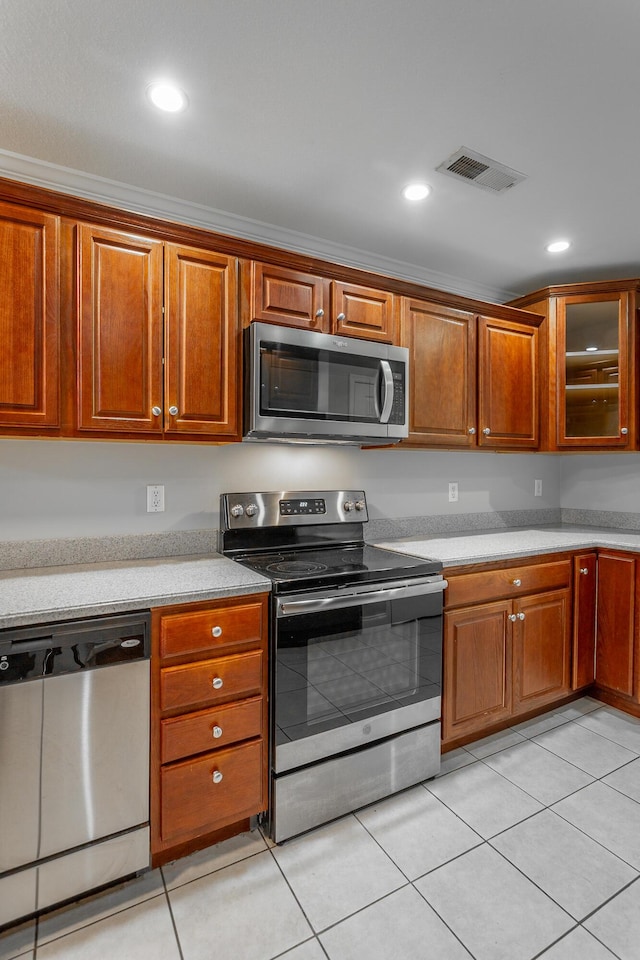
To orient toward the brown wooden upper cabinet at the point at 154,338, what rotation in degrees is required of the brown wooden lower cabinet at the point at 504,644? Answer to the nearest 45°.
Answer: approximately 90° to its right

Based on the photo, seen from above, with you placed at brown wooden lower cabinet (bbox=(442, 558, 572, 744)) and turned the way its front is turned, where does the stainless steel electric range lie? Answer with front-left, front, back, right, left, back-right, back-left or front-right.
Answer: right

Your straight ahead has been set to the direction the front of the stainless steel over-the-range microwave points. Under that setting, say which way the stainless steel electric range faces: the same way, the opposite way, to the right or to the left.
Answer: the same way

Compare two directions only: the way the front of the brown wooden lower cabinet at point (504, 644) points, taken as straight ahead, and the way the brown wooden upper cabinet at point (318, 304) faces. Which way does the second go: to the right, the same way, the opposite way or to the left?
the same way

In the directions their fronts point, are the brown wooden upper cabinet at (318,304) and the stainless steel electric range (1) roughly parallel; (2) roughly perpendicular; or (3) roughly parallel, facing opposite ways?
roughly parallel

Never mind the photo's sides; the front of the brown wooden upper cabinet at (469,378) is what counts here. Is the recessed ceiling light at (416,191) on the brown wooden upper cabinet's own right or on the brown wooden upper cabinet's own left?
on the brown wooden upper cabinet's own right

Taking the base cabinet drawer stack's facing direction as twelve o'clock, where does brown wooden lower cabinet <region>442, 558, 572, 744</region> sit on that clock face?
The brown wooden lower cabinet is roughly at 10 o'clock from the base cabinet drawer stack.

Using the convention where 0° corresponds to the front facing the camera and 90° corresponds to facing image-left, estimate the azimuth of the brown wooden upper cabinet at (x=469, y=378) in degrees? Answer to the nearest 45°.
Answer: approximately 315°

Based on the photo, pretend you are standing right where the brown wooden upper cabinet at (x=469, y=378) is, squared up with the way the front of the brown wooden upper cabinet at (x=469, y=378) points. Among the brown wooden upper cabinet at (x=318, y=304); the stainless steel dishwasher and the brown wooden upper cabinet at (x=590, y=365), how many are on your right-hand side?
2

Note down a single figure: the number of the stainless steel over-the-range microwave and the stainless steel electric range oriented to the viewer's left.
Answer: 0

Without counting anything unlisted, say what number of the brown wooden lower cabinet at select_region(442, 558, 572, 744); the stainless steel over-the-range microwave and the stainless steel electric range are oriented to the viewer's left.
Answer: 0

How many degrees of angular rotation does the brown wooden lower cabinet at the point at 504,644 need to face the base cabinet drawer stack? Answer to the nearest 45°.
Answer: approximately 90° to its right

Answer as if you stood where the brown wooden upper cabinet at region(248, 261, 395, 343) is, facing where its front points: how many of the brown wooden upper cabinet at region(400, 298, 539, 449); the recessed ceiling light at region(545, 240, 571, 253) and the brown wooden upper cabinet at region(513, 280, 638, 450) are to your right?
0

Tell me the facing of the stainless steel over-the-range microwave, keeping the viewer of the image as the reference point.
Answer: facing the viewer and to the right of the viewer

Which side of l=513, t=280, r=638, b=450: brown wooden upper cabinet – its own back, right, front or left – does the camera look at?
front

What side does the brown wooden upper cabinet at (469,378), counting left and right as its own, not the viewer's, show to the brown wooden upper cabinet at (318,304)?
right

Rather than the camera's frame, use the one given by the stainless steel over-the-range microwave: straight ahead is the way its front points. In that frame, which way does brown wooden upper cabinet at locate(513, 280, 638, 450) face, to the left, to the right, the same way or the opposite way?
to the right
